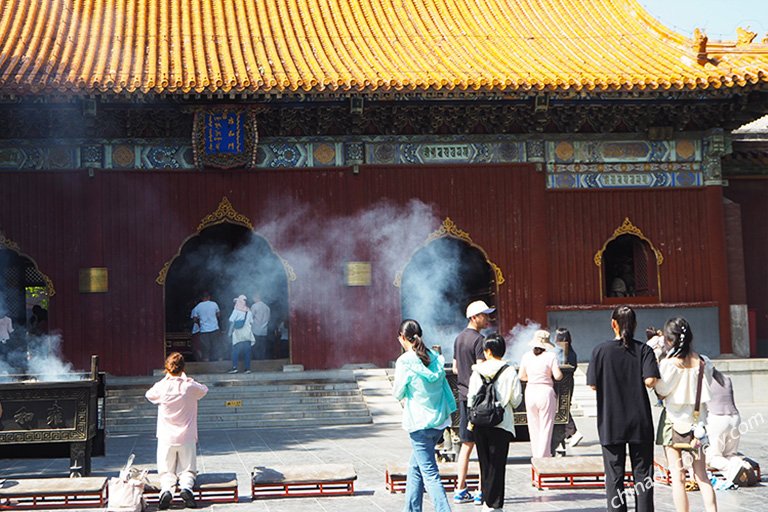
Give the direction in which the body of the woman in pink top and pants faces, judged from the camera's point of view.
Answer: away from the camera

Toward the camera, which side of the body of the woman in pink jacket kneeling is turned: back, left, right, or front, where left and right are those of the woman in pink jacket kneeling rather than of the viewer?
back

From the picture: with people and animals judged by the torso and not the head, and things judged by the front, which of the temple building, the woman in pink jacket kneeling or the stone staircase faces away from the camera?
the woman in pink jacket kneeling

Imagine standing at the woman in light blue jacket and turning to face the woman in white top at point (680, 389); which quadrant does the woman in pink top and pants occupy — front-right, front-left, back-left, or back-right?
front-left

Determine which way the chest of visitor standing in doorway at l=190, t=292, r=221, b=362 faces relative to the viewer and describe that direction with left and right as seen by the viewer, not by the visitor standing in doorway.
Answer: facing away from the viewer

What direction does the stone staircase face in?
toward the camera

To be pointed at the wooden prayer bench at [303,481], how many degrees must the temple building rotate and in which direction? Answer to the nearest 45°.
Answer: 0° — it already faces it

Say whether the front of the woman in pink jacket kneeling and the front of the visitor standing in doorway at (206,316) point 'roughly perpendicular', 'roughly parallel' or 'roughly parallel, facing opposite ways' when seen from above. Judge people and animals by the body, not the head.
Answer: roughly parallel

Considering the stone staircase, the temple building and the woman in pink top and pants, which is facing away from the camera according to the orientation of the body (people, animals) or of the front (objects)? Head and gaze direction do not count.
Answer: the woman in pink top and pants

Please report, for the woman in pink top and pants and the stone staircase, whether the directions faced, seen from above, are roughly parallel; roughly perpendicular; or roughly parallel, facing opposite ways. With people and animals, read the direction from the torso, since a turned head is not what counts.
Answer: roughly parallel, facing opposite ways

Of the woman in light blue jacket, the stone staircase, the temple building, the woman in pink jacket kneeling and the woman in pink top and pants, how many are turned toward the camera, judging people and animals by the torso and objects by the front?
2

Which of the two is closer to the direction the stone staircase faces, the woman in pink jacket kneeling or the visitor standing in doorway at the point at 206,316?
the woman in pink jacket kneeling

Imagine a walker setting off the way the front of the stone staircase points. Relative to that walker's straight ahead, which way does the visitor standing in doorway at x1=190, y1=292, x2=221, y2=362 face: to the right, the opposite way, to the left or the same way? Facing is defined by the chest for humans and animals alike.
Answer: the opposite way

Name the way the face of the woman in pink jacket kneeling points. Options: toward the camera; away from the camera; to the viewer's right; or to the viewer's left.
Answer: away from the camera

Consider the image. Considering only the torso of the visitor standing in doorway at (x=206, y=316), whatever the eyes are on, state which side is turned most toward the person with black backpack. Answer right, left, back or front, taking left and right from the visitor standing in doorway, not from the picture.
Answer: back
